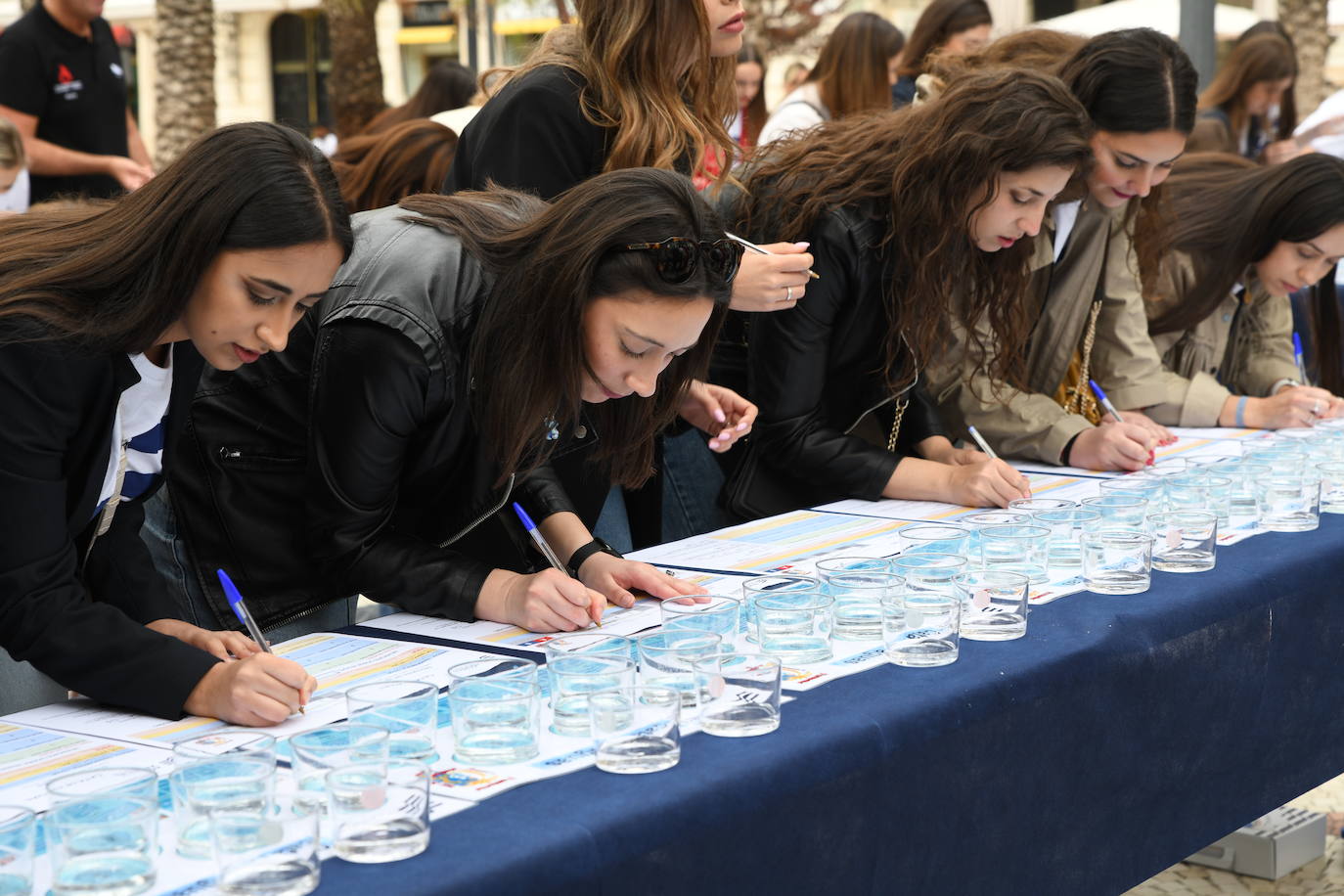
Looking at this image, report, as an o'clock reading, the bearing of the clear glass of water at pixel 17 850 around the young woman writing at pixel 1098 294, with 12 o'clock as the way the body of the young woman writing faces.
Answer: The clear glass of water is roughly at 2 o'clock from the young woman writing.

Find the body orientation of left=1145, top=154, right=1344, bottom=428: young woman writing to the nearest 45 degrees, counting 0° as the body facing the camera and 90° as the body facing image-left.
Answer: approximately 315°

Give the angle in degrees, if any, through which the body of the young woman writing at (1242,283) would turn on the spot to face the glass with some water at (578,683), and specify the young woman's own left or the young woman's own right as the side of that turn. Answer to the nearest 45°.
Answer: approximately 45° to the young woman's own right

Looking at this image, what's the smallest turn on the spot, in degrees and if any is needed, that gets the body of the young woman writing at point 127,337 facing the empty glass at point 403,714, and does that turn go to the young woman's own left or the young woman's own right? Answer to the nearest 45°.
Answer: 0° — they already face it

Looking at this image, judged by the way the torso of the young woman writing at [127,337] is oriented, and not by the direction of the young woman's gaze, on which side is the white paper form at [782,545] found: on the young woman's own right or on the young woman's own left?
on the young woman's own left

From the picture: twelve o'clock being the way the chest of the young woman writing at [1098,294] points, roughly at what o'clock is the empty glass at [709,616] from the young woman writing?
The empty glass is roughly at 2 o'clock from the young woman writing.

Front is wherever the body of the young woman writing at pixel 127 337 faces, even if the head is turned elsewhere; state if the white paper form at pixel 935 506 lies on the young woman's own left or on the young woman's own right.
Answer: on the young woman's own left
